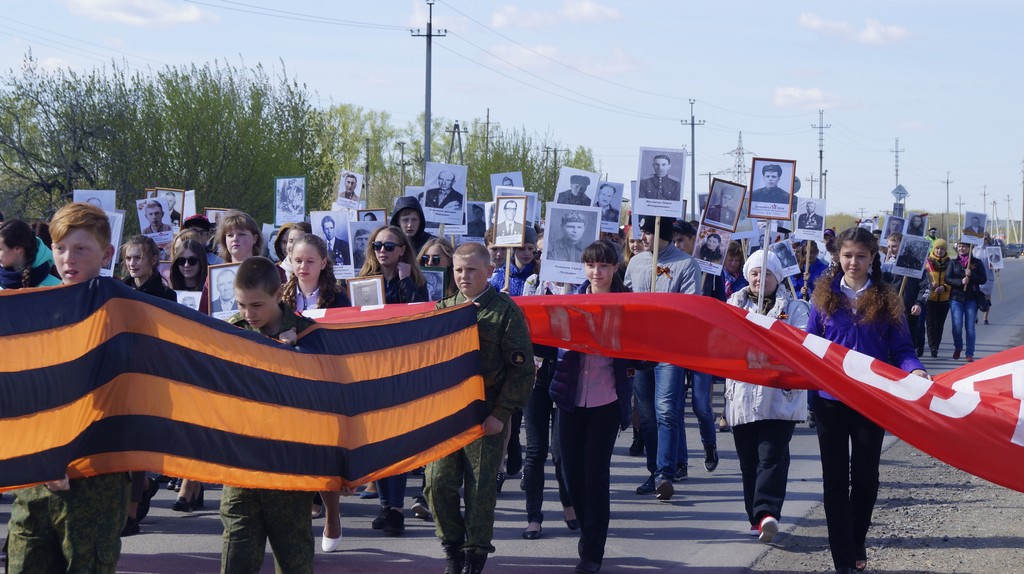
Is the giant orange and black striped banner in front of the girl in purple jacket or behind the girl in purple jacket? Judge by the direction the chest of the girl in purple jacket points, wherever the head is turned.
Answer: in front

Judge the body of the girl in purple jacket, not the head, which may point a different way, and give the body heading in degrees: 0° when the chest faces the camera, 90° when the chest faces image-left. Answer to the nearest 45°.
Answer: approximately 0°

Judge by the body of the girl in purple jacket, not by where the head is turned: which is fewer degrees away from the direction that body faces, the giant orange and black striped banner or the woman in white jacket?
the giant orange and black striped banner

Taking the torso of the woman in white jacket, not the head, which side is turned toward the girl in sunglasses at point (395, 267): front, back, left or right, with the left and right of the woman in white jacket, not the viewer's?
right

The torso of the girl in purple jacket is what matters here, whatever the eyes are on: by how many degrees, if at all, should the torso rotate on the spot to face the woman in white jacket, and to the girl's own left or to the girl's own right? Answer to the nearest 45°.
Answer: approximately 135° to the girl's own right

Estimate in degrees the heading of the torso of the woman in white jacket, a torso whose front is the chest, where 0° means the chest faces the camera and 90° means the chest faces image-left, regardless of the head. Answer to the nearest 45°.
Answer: approximately 0°

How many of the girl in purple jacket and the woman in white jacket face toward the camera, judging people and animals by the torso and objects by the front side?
2
